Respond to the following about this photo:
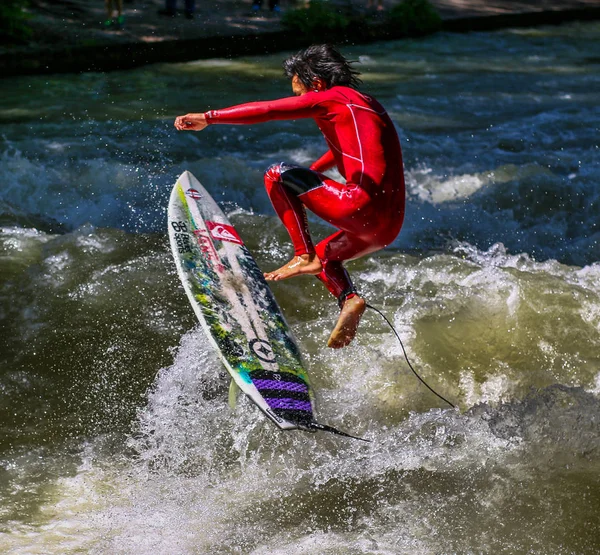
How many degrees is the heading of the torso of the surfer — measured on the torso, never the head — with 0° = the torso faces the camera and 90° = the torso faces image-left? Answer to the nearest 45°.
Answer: approximately 90°

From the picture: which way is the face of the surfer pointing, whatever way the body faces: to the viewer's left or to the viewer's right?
to the viewer's left
